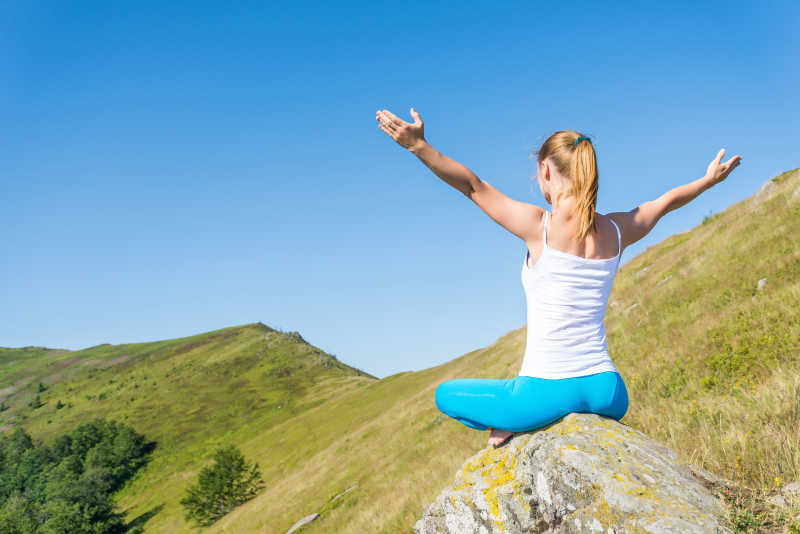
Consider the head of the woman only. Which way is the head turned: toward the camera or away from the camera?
away from the camera

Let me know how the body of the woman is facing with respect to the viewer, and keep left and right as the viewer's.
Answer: facing away from the viewer and to the left of the viewer
